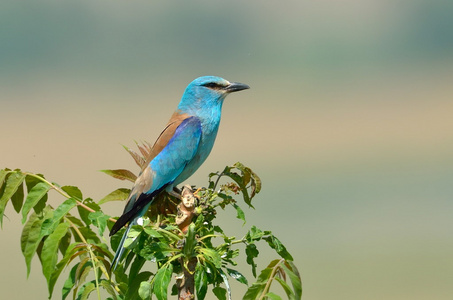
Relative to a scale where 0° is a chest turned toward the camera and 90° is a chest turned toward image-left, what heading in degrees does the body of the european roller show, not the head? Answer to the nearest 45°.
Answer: approximately 270°
